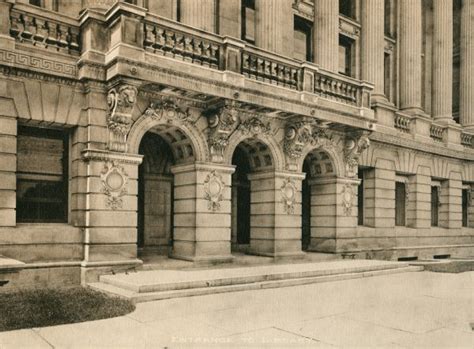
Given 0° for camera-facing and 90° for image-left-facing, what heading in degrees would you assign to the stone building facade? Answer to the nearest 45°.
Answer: approximately 315°
